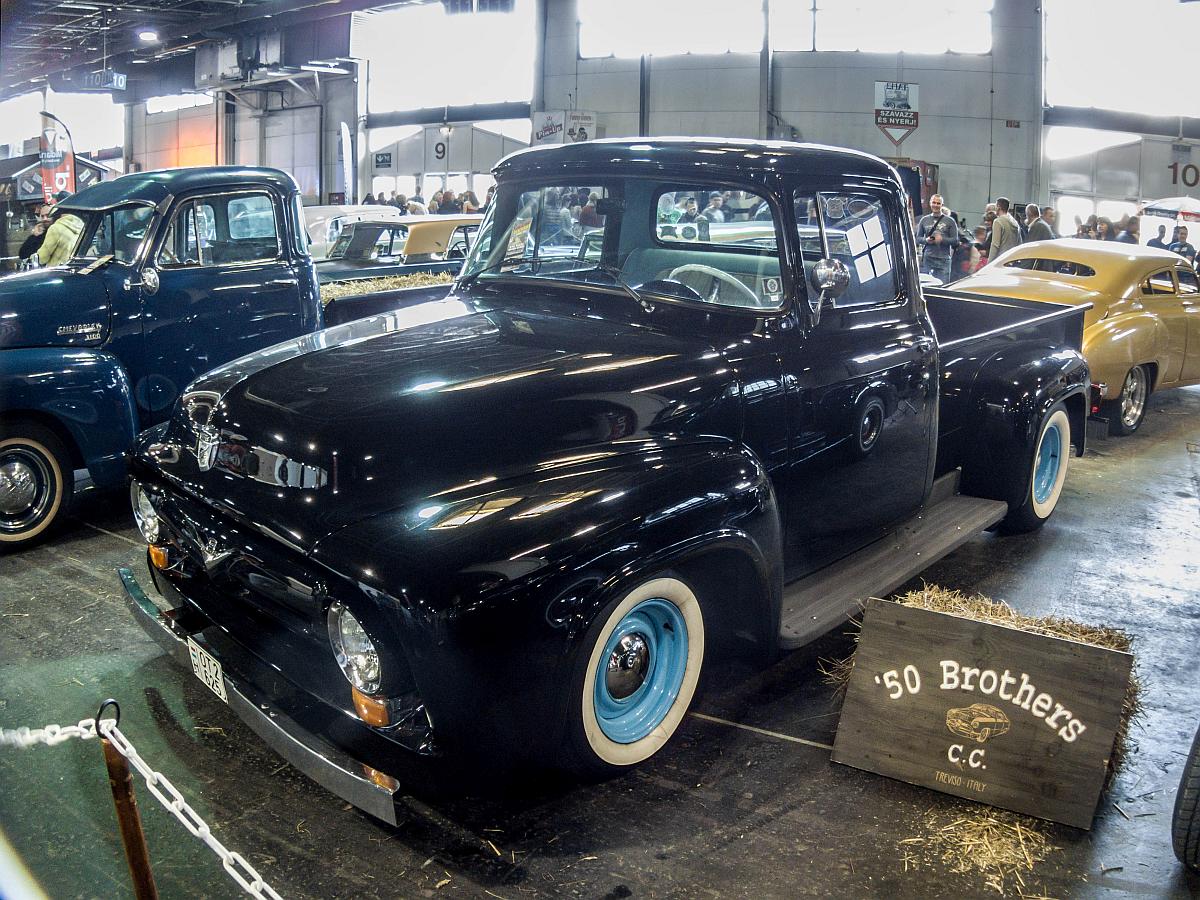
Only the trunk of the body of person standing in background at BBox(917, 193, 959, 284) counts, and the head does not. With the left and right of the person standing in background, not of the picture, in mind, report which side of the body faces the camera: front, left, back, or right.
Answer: front

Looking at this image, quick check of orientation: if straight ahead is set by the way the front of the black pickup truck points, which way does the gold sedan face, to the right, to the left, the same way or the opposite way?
the opposite way

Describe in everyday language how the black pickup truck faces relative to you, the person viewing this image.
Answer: facing the viewer and to the left of the viewer

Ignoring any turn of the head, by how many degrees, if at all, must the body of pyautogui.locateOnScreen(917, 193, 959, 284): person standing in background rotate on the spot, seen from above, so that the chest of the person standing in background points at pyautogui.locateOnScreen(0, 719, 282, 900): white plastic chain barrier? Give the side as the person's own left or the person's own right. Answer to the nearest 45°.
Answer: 0° — they already face it

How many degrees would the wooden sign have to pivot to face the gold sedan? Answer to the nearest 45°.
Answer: approximately 180°

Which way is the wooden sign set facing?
toward the camera

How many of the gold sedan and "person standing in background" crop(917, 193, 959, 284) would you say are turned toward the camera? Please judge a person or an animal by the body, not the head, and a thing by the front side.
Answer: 1

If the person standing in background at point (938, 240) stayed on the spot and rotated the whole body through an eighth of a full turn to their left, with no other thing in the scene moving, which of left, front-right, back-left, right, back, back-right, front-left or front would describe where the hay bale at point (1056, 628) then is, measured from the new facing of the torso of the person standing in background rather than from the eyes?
front-right

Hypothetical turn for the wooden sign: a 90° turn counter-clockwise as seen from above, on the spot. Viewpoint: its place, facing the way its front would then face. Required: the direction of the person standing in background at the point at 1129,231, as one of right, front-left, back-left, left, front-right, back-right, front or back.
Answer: left
